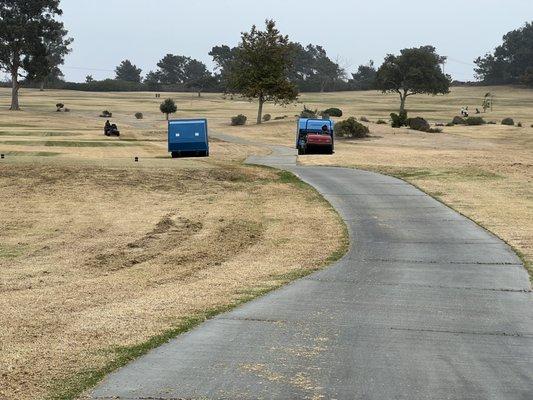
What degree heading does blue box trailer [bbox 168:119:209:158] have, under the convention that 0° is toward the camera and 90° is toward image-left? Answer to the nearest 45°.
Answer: approximately 180°

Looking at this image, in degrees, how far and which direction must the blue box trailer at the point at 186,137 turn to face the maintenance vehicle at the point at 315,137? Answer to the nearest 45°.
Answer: approximately 90° to its right
